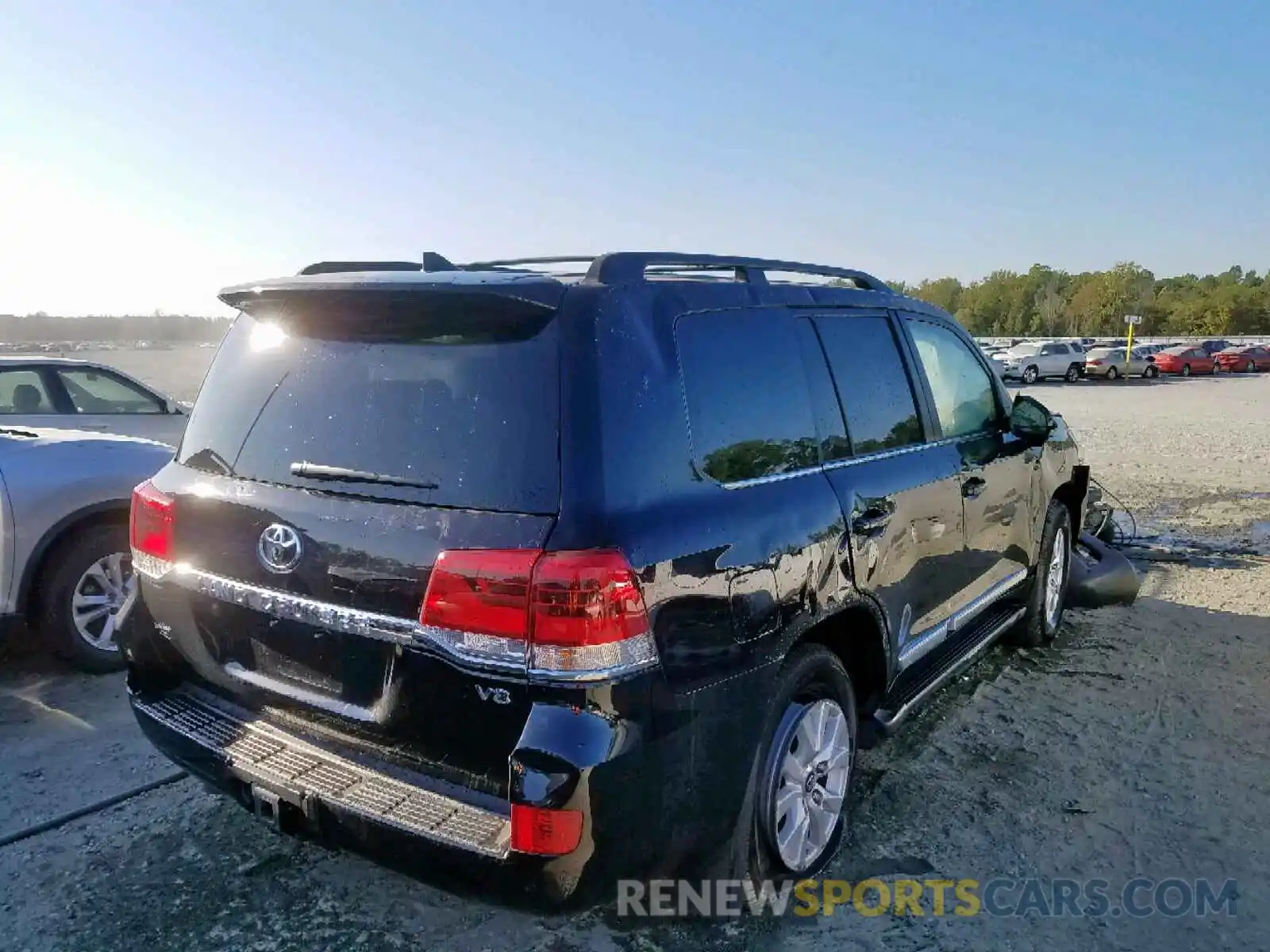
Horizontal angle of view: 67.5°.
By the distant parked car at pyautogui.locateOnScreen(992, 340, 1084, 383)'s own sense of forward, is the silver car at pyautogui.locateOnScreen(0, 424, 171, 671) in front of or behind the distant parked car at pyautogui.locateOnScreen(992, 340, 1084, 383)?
in front

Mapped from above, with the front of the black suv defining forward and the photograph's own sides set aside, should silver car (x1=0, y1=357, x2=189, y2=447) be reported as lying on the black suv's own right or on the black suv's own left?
on the black suv's own left

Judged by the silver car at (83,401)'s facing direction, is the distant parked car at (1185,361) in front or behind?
in front

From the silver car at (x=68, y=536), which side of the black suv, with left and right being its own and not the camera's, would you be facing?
left

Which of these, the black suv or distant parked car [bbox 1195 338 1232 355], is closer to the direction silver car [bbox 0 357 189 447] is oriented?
the distant parked car

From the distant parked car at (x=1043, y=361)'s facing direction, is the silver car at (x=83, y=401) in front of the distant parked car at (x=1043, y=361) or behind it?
in front

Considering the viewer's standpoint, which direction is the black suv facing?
facing away from the viewer and to the right of the viewer

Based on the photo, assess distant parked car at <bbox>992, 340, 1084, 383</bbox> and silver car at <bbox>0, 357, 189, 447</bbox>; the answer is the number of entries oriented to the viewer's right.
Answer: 1

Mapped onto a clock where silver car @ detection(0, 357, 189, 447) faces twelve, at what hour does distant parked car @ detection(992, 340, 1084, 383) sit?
The distant parked car is roughly at 11 o'clock from the silver car.

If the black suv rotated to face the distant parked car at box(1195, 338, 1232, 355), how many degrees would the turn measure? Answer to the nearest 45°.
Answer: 0° — it already faces it

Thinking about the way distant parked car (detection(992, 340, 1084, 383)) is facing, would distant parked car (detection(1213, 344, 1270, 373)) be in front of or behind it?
behind

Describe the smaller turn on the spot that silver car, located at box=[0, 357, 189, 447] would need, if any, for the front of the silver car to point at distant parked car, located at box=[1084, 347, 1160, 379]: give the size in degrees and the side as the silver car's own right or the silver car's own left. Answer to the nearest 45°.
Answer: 0° — it already faces it

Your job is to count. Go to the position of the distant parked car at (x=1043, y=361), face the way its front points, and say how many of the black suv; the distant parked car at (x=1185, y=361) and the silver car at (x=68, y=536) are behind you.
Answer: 1

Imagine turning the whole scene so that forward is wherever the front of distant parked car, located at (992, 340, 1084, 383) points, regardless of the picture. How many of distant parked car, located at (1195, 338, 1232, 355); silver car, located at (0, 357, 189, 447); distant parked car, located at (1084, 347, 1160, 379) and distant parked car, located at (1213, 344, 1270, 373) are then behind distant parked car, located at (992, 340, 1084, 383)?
3

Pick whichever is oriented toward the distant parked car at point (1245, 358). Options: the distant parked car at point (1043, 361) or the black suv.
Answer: the black suv

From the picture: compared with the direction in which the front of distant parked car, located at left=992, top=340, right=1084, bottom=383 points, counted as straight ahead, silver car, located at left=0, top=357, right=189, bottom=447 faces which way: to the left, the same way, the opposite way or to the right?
the opposite way

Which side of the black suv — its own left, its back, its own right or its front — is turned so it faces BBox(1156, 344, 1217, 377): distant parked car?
front

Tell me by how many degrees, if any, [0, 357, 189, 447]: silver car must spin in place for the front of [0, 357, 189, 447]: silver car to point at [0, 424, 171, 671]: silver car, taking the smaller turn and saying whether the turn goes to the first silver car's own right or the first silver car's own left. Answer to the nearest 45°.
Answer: approximately 90° to the first silver car's own right

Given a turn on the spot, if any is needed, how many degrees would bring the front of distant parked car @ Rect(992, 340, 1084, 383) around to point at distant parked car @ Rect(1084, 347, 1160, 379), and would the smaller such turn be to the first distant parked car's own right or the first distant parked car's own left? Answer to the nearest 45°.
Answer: approximately 180°

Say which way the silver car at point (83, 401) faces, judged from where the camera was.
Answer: facing to the right of the viewer
